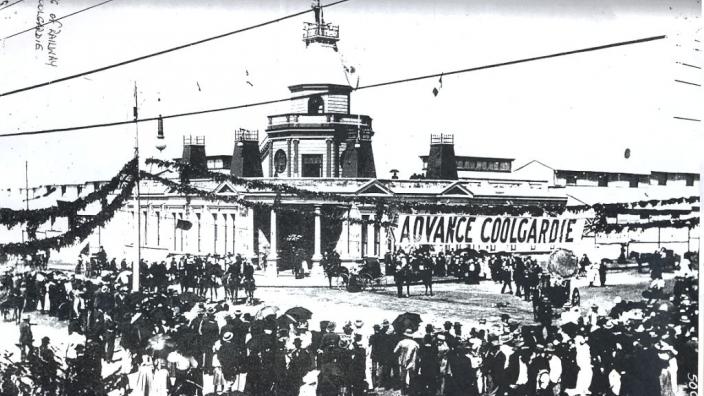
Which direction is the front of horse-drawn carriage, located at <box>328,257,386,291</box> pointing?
to the viewer's left

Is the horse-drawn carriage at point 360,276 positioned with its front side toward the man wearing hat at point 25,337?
no

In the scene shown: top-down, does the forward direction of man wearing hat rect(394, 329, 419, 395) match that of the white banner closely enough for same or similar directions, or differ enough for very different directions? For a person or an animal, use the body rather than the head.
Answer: very different directions

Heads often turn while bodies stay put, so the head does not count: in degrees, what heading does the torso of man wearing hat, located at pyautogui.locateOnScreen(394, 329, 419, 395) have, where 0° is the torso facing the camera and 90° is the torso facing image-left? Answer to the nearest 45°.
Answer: approximately 180°

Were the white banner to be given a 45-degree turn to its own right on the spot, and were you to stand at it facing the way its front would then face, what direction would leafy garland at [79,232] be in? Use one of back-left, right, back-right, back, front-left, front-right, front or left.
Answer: front-right

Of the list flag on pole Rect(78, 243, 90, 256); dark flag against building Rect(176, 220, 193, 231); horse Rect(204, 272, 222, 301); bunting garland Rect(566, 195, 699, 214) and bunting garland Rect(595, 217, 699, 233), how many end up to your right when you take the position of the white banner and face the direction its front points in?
3

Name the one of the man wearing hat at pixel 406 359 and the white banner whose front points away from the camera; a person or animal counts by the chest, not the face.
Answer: the man wearing hat

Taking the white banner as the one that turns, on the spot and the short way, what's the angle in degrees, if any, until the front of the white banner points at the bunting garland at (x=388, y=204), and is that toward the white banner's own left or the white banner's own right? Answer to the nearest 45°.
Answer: approximately 90° to the white banner's own right

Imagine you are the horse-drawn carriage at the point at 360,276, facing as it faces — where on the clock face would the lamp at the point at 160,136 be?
The lamp is roughly at 12 o'clock from the horse-drawn carriage.

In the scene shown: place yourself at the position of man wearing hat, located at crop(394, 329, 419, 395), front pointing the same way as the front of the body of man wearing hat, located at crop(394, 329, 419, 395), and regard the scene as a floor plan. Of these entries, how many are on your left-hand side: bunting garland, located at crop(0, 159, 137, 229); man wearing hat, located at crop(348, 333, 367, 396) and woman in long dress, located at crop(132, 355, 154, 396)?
3

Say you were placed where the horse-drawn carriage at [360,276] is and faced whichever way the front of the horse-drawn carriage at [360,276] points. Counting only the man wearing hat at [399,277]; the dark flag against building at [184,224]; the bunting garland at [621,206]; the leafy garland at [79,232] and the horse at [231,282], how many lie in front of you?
3

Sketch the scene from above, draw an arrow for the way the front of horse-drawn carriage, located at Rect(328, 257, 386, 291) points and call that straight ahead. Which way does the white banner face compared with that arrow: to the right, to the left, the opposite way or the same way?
to the left

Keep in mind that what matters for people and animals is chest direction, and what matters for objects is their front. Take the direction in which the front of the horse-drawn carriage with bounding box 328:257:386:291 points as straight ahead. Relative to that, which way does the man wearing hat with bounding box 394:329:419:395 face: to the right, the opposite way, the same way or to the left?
to the right

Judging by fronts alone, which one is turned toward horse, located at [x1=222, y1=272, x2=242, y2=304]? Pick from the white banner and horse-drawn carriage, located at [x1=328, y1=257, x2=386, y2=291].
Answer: the horse-drawn carriage

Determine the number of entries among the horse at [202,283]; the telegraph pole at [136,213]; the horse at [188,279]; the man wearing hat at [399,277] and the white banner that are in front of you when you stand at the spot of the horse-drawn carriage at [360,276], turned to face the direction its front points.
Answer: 3
